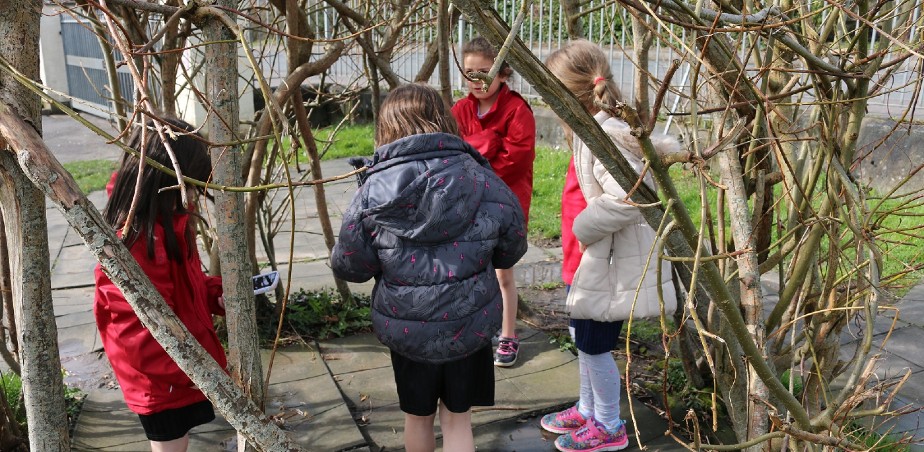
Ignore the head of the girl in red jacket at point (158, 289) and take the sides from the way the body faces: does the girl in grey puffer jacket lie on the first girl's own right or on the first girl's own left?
on the first girl's own right

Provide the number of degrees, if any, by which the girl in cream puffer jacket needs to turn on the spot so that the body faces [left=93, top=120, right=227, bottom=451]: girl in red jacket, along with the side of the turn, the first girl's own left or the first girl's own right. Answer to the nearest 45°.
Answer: approximately 45° to the first girl's own left

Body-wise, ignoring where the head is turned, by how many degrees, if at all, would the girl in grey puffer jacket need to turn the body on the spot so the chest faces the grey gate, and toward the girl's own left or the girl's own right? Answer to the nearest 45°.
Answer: approximately 45° to the girl's own left

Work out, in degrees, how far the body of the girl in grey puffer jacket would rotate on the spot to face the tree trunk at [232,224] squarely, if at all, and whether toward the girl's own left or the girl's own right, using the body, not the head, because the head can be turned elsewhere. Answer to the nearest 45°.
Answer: approximately 135° to the girl's own left

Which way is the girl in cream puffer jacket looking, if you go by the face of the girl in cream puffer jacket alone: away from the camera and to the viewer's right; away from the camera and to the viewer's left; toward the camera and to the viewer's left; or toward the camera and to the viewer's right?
away from the camera and to the viewer's left

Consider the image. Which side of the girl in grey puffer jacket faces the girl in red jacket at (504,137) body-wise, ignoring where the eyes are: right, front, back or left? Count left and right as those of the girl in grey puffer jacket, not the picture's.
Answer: front

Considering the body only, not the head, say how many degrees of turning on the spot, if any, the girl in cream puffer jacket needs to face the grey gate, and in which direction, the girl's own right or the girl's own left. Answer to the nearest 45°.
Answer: approximately 45° to the girl's own right

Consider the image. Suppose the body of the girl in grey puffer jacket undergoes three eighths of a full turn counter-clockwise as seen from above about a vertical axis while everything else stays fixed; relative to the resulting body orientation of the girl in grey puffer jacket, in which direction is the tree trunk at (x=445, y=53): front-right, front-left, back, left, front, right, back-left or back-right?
back-right

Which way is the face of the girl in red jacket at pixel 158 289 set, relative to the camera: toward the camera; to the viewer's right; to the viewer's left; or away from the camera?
away from the camera

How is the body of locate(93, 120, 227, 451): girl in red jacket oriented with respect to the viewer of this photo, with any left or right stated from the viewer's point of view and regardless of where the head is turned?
facing away from the viewer and to the right of the viewer

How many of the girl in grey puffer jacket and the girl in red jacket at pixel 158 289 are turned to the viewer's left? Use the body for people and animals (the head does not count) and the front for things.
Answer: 0

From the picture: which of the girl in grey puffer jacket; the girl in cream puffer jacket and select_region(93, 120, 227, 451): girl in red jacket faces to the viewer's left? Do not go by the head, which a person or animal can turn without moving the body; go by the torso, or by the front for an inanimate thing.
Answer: the girl in cream puffer jacket

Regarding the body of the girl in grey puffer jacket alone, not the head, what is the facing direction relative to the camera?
away from the camera

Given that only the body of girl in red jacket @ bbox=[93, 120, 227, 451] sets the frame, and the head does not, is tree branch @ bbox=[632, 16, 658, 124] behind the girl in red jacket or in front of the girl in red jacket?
in front
